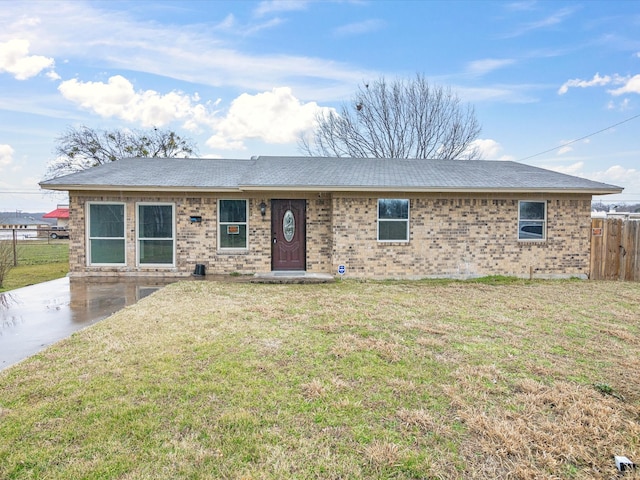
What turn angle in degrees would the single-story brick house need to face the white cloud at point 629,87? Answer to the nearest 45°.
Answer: approximately 135° to its left

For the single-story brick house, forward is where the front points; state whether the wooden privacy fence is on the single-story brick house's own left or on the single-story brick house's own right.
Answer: on the single-story brick house's own left

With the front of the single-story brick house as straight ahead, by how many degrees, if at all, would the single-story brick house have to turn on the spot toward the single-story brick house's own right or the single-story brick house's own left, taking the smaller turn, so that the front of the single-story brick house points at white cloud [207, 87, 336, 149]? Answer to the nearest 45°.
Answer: approximately 180°

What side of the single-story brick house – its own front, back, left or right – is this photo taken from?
front

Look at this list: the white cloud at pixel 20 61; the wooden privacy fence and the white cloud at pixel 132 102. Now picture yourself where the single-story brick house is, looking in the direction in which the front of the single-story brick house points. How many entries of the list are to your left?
1

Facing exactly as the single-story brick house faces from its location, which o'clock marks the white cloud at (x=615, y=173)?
The white cloud is roughly at 8 o'clock from the single-story brick house.

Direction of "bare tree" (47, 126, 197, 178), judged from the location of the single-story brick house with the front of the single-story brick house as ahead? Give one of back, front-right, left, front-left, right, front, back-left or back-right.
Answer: back-right

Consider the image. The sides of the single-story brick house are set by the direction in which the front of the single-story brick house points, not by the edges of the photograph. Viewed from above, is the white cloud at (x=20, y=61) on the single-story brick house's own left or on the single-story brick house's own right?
on the single-story brick house's own right

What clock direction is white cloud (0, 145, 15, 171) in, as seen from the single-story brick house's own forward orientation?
The white cloud is roughly at 4 o'clock from the single-story brick house.
